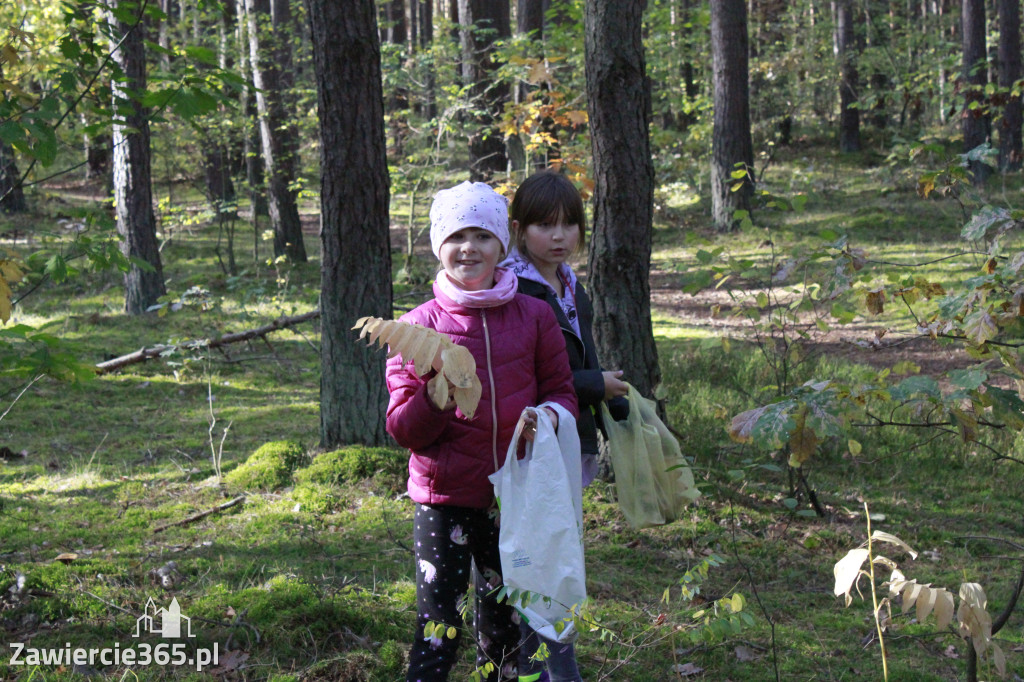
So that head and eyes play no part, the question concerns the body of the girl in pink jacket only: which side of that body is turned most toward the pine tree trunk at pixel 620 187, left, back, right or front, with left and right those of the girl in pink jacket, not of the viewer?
back

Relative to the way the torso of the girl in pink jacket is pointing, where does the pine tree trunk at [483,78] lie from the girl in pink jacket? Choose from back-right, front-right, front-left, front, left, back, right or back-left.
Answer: back

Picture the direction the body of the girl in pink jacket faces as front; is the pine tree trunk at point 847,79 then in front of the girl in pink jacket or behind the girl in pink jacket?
behind

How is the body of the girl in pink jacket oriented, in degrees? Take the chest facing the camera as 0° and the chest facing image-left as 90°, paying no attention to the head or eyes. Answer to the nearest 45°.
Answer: approximately 0°

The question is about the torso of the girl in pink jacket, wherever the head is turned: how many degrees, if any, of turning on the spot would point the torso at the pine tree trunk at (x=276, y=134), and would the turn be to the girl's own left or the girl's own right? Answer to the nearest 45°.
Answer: approximately 180°

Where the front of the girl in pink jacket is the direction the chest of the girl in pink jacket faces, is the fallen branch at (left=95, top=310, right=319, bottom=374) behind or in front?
behind

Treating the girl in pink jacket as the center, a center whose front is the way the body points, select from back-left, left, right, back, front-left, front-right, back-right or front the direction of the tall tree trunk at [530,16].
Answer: back
